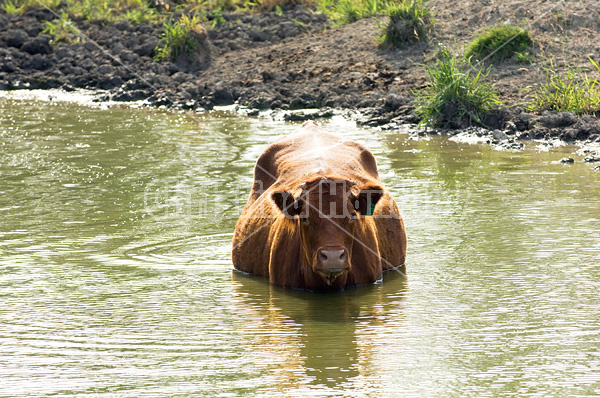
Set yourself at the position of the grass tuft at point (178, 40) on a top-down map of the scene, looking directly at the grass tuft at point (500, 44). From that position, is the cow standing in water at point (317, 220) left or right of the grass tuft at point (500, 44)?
right

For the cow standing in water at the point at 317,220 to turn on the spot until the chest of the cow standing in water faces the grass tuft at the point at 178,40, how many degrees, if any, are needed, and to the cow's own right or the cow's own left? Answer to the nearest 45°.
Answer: approximately 180°

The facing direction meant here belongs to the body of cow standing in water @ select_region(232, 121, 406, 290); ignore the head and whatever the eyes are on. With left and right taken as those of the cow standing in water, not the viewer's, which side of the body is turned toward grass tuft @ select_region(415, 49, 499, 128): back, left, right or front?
back

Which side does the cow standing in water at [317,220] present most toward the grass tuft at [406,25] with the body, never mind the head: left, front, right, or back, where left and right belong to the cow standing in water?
back

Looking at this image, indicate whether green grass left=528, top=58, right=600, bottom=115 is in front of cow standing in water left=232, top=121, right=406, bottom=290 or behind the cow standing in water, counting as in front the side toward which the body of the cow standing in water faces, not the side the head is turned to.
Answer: behind

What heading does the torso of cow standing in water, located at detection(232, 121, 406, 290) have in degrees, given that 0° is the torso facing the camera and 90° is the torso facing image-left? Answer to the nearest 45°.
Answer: approximately 0°

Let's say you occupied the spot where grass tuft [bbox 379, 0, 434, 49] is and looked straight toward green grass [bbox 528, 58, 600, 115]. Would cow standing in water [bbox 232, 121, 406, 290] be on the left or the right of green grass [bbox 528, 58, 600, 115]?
right

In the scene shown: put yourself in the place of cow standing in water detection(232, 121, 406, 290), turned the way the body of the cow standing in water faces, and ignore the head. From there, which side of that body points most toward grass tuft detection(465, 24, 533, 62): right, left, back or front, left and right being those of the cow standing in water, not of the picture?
back

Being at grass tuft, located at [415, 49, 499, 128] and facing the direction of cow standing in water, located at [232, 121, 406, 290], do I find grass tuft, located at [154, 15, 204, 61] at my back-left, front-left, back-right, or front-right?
back-right
